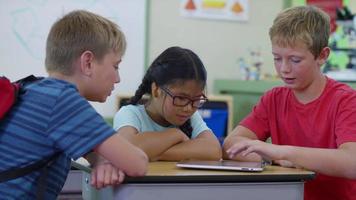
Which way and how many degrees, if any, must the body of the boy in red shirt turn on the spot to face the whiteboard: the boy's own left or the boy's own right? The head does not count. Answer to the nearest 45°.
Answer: approximately 90° to the boy's own right

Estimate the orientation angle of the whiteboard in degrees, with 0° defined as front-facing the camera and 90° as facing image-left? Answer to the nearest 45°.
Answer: approximately 0°

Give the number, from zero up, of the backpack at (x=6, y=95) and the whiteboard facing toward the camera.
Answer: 1

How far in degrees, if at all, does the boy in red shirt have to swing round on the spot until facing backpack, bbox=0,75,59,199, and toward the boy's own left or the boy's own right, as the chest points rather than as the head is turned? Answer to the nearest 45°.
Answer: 0° — they already face it

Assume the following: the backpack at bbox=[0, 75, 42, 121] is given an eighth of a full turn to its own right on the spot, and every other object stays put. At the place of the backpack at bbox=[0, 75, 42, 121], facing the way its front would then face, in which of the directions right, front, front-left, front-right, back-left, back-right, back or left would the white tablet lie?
back-right

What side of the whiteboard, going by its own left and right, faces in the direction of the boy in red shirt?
front

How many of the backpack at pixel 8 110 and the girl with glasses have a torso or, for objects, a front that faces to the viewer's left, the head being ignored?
1

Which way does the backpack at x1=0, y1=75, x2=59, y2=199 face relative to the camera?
to the viewer's left

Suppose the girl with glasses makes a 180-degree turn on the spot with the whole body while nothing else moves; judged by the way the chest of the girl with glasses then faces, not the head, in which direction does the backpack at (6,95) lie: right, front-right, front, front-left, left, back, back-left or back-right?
left

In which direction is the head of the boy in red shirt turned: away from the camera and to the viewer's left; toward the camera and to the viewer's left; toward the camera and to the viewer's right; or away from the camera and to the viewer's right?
toward the camera and to the viewer's left

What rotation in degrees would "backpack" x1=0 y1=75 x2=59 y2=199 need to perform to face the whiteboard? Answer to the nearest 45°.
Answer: approximately 90° to its right

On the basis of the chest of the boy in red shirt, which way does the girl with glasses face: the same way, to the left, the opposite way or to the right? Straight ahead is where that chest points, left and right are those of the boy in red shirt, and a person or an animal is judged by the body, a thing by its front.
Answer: to the left
